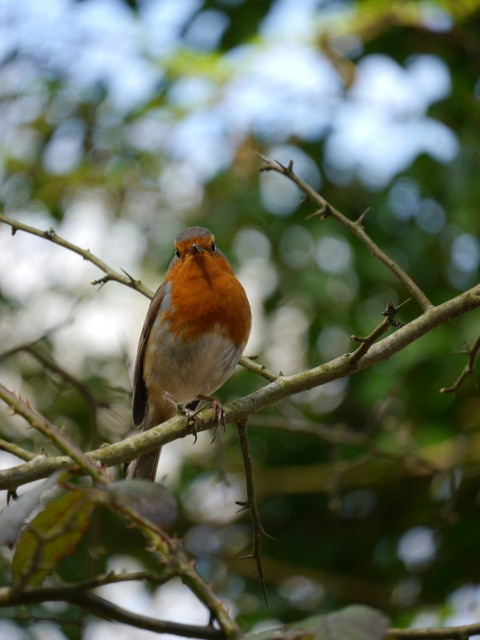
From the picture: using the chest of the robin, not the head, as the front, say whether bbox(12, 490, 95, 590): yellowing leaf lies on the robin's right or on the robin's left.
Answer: on the robin's right

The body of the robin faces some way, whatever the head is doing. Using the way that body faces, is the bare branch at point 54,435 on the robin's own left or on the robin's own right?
on the robin's own right

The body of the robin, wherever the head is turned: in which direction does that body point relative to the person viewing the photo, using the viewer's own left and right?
facing the viewer and to the right of the viewer

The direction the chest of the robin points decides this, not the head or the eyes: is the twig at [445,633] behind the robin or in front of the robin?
in front

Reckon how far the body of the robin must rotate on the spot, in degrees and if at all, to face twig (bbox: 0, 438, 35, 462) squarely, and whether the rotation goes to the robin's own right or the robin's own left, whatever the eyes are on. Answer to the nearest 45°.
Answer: approximately 45° to the robin's own right

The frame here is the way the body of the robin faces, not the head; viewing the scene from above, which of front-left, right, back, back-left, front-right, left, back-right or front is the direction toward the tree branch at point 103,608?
front-right
